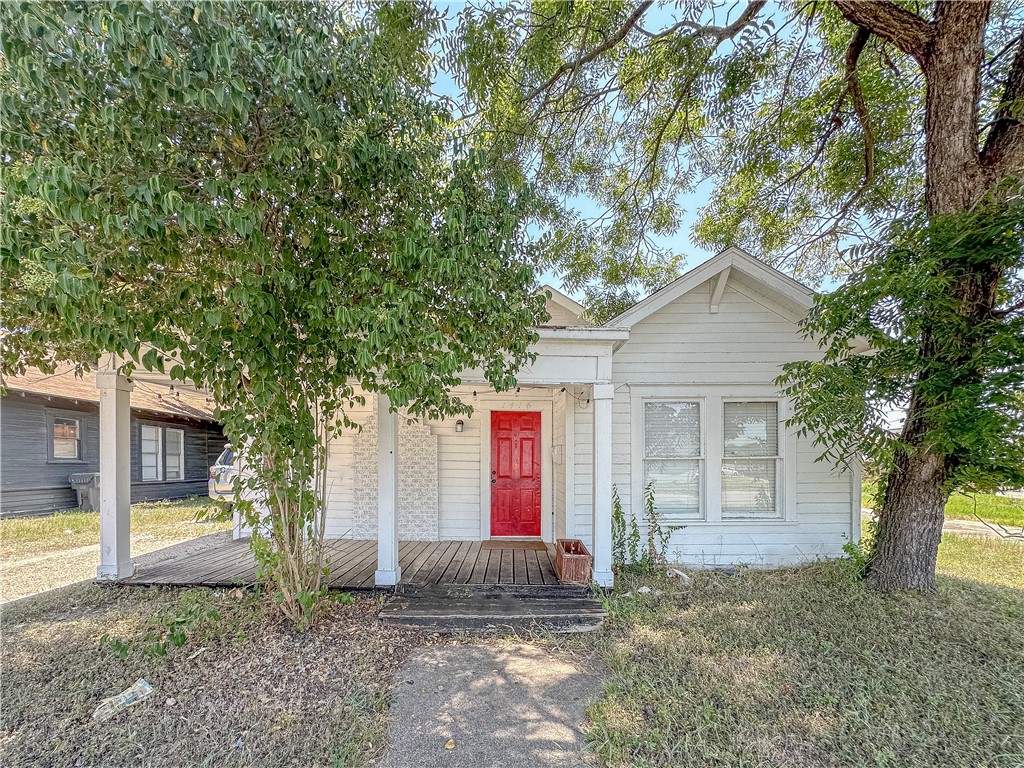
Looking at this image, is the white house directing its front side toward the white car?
no

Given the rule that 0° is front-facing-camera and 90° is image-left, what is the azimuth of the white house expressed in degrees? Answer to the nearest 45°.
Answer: approximately 0°

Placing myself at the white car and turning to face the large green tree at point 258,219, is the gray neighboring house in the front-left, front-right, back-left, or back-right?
back-right

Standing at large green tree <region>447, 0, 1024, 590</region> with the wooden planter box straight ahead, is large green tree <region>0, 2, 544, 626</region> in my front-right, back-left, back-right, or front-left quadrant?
front-left

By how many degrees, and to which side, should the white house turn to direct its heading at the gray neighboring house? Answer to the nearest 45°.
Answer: approximately 135° to its right

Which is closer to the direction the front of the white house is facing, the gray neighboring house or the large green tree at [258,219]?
the large green tree
